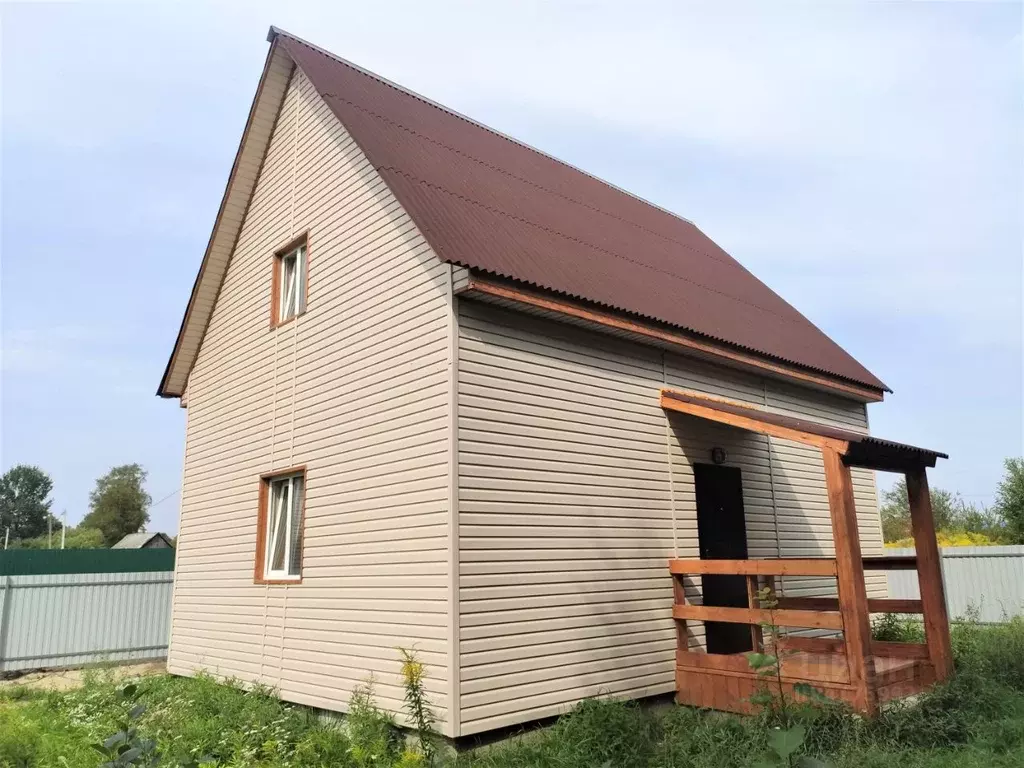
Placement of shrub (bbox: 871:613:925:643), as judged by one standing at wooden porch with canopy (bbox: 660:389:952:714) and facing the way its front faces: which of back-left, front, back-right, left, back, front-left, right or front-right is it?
back-left

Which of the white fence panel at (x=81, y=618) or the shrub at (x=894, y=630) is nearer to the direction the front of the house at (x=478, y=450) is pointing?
the shrub

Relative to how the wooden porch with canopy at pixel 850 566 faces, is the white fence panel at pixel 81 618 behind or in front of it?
behind

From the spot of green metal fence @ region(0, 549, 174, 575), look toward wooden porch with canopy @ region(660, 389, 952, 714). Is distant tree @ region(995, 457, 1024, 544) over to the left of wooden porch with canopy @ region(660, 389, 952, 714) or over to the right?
left

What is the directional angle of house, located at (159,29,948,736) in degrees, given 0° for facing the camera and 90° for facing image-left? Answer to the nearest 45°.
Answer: approximately 315°

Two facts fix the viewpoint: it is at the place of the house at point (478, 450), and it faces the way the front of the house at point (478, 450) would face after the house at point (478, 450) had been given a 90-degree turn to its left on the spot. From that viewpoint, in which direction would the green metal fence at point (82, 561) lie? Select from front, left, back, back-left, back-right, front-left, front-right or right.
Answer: left

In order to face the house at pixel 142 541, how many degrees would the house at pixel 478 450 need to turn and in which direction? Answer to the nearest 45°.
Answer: approximately 180°

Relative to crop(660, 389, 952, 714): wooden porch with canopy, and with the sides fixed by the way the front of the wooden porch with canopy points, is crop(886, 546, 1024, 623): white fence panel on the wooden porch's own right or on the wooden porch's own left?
on the wooden porch's own left

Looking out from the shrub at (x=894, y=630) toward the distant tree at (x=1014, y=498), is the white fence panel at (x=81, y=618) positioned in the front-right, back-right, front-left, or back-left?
back-left

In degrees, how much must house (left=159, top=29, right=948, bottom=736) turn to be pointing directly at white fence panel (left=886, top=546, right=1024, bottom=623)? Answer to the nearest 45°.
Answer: approximately 90° to its left

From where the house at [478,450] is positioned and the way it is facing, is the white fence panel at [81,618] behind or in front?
behind

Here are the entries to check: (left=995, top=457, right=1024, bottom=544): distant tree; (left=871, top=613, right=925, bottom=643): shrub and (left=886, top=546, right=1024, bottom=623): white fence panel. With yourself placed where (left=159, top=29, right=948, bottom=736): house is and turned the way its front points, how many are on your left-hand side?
3

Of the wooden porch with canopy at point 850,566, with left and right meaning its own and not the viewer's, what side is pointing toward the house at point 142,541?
back

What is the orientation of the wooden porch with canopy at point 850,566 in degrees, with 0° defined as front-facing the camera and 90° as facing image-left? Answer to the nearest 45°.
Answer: approximately 315°
